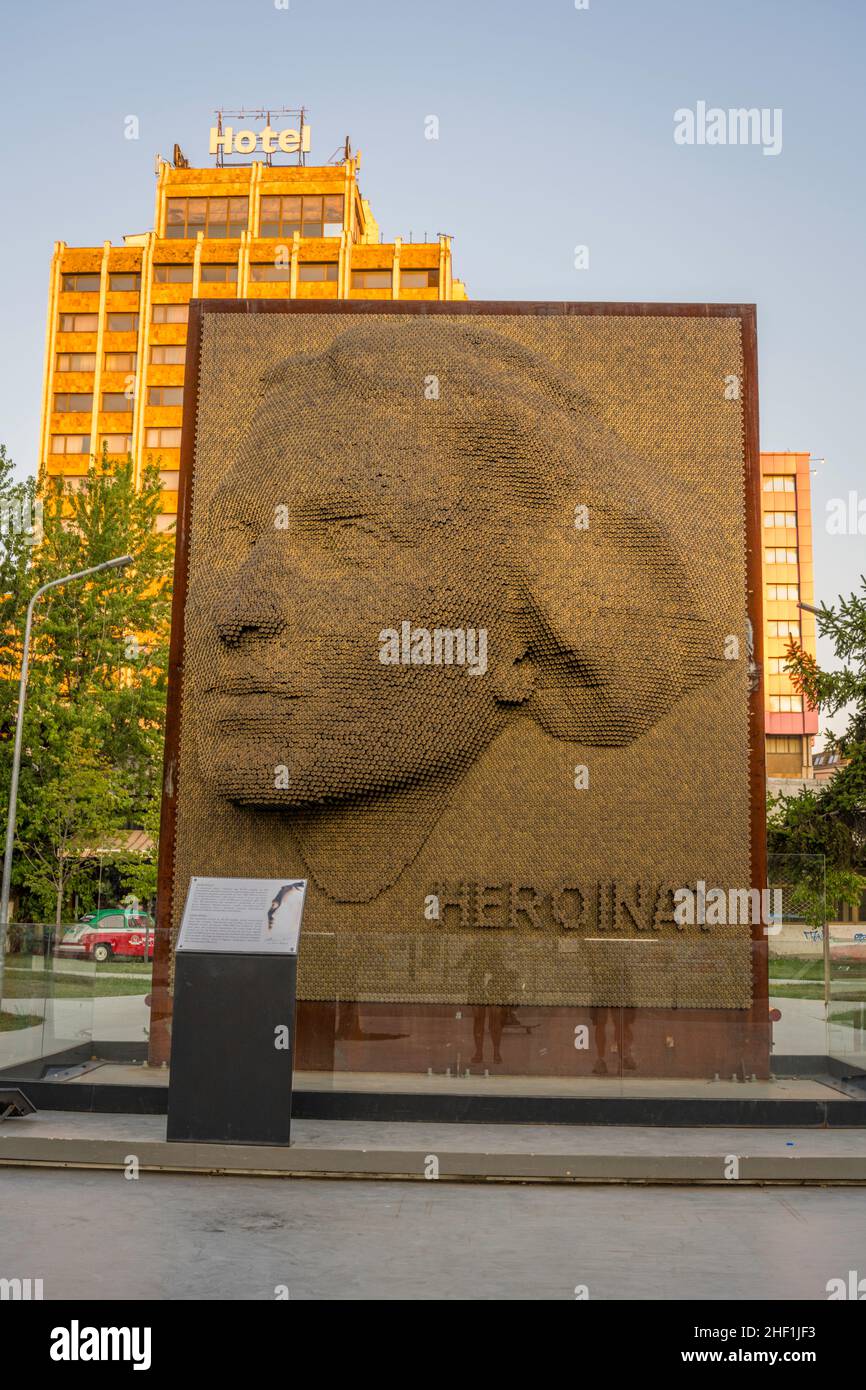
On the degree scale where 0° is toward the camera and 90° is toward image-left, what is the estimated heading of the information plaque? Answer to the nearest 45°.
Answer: approximately 0°

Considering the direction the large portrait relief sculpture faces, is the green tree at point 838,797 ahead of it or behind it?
behind

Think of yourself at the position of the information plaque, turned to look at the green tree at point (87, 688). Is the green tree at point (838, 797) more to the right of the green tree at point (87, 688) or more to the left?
right

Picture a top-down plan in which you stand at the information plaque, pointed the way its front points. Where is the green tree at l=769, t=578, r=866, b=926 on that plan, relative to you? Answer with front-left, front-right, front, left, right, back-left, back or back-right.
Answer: back-left

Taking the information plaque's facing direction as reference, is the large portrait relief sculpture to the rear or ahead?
to the rear

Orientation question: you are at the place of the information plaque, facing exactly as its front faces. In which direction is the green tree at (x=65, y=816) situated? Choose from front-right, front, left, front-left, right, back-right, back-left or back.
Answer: back

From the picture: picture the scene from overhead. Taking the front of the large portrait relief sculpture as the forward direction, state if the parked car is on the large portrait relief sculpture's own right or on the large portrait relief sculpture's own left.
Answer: on the large portrait relief sculpture's own right

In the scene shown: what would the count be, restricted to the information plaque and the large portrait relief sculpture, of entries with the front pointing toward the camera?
2

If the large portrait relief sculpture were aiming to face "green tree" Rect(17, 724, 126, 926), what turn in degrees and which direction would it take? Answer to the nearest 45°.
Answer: approximately 135° to its right
